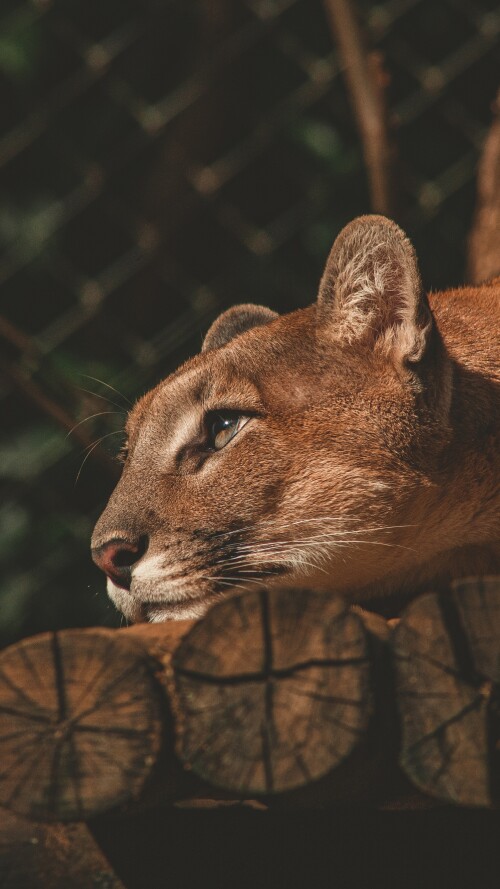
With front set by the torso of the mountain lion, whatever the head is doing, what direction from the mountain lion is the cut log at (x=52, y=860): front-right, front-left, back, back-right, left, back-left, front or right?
front-left

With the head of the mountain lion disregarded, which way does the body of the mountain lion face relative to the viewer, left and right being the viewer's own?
facing to the left of the viewer

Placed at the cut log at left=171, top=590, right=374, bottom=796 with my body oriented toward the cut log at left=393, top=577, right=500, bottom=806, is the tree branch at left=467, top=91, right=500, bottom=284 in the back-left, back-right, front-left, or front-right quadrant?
front-left

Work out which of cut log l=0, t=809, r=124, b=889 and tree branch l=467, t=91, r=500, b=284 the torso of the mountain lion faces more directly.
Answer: the cut log

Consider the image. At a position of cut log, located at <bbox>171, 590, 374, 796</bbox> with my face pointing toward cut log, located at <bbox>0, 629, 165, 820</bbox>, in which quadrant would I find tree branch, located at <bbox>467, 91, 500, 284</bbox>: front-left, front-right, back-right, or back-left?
back-right

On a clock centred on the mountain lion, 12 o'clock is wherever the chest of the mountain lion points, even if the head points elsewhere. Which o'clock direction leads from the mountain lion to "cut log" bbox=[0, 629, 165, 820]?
The cut log is roughly at 10 o'clock from the mountain lion.
